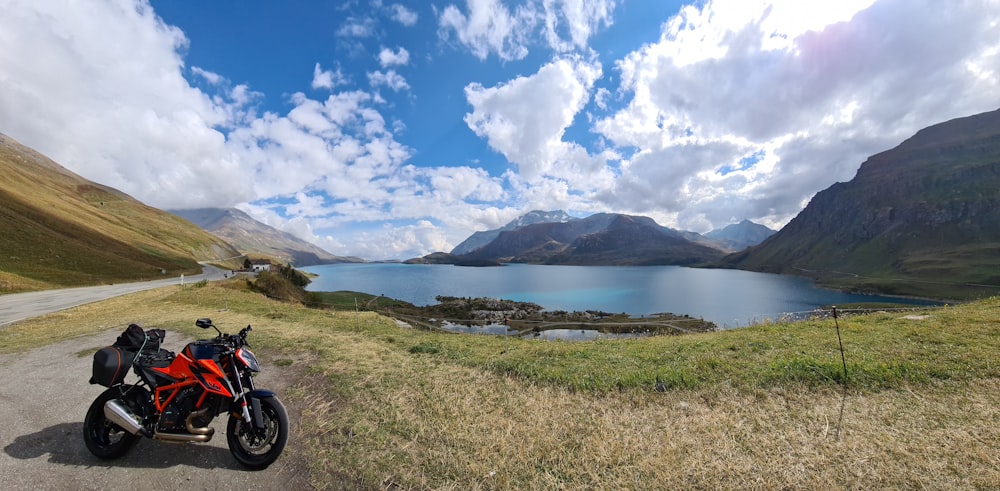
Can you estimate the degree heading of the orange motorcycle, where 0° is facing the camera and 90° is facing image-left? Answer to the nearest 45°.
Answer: approximately 315°
